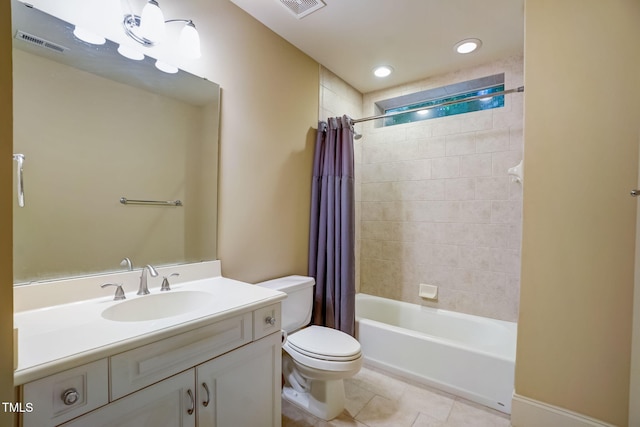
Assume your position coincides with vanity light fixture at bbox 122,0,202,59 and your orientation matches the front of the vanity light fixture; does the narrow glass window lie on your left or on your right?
on your left

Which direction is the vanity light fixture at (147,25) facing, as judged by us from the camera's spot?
facing the viewer and to the right of the viewer

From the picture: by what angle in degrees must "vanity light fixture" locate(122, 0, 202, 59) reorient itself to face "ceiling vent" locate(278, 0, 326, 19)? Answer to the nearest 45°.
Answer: approximately 45° to its left

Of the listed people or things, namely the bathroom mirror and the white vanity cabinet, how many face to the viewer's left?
0

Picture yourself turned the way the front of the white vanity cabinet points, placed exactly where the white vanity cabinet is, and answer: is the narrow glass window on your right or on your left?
on your left

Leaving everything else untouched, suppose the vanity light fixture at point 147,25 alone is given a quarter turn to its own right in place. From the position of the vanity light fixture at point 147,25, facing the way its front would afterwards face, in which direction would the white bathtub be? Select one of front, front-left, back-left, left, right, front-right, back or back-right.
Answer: back-left

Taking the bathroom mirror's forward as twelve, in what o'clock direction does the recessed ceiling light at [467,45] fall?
The recessed ceiling light is roughly at 11 o'clock from the bathroom mirror.
